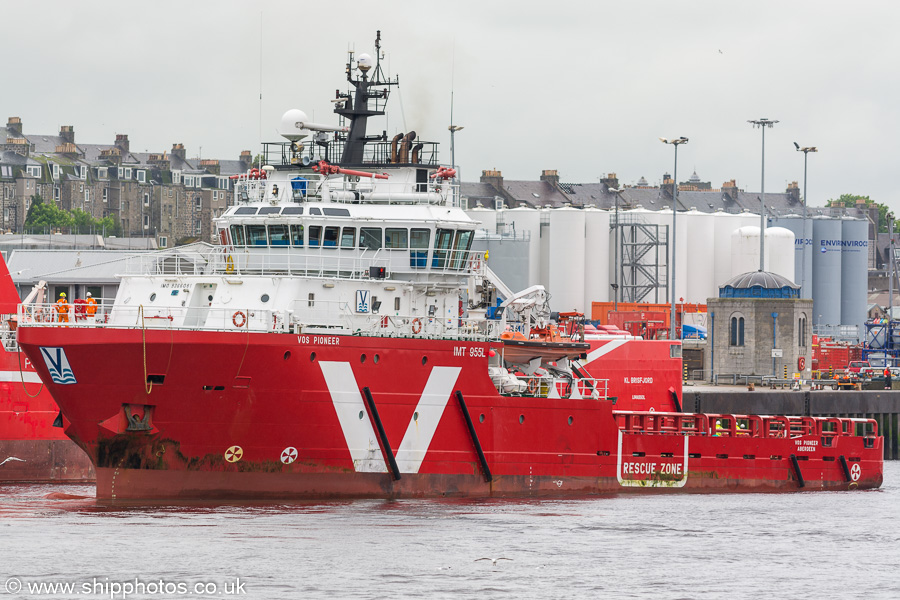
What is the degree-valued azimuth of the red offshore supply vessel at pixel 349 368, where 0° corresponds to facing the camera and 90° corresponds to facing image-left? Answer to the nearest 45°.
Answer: approximately 45°
